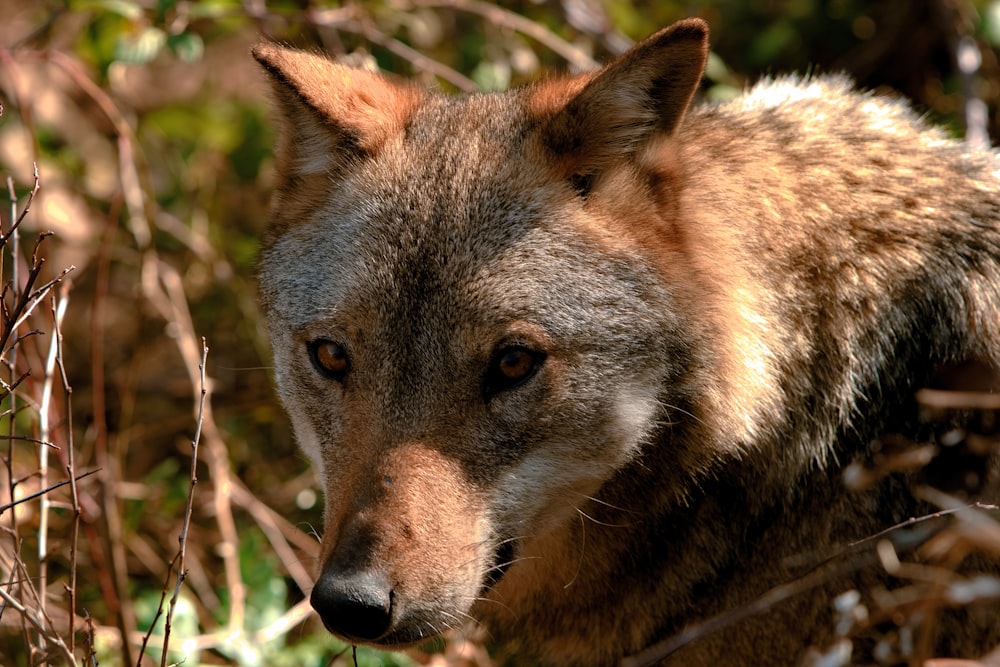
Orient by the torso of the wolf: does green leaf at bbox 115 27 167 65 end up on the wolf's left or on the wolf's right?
on the wolf's right

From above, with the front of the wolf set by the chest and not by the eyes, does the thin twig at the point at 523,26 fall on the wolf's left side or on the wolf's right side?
on the wolf's right side

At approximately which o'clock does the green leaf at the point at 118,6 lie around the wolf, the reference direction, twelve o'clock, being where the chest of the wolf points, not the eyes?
The green leaf is roughly at 3 o'clock from the wolf.

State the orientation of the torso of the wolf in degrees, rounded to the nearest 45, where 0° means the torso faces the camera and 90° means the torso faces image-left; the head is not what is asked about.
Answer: approximately 45°

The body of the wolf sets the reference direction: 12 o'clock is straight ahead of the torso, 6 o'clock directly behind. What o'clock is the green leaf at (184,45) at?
The green leaf is roughly at 3 o'clock from the wolf.
